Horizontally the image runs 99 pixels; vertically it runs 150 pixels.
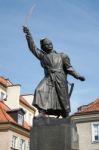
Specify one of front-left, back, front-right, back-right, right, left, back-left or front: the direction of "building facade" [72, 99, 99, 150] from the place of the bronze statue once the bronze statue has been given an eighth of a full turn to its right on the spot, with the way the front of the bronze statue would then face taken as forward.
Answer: back-right

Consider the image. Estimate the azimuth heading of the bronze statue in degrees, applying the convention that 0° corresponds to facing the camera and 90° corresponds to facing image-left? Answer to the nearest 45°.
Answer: approximately 0°
